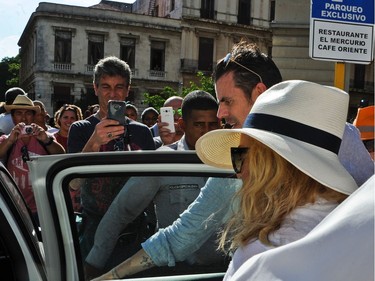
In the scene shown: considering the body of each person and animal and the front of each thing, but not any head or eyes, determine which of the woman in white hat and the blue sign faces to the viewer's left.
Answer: the woman in white hat

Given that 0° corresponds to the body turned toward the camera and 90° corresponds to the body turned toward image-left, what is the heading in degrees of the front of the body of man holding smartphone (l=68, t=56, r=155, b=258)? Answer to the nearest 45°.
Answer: approximately 0°

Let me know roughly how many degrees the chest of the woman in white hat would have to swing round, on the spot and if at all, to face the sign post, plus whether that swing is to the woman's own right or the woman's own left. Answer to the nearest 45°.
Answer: approximately 90° to the woman's own right

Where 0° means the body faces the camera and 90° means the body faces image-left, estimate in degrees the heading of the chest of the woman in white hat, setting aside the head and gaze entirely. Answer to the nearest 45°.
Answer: approximately 90°

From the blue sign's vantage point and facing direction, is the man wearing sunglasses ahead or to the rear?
ahead

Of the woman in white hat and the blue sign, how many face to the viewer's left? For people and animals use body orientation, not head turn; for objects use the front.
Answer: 1

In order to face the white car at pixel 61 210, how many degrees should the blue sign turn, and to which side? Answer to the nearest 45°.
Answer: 0° — it already faces it

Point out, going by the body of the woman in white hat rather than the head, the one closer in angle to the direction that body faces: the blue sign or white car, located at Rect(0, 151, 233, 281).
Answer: the white car

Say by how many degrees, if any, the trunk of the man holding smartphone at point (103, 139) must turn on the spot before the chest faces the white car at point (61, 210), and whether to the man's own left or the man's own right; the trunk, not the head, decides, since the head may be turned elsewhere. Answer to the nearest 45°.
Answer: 0° — they already face it
